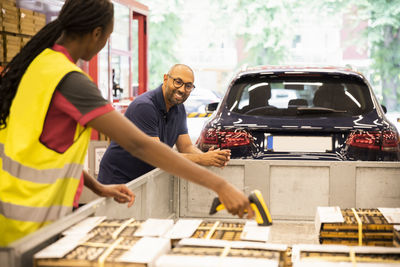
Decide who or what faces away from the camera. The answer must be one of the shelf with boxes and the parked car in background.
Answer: the parked car in background

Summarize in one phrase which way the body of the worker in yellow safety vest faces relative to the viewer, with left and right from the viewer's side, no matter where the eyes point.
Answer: facing away from the viewer and to the right of the viewer

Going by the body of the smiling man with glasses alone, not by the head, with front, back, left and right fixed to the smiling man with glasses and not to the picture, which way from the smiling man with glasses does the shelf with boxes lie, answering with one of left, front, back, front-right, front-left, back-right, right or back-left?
back

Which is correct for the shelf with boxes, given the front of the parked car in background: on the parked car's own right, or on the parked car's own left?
on the parked car's own left

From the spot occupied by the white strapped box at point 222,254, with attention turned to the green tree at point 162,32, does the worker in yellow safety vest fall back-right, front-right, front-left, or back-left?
front-left

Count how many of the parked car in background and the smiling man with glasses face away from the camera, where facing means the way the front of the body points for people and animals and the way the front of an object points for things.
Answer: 1

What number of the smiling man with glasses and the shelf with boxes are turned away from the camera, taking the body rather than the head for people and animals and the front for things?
0

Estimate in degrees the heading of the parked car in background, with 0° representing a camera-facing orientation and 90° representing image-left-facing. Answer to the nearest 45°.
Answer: approximately 180°

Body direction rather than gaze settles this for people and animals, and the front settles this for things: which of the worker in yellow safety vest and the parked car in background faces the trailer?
the worker in yellow safety vest

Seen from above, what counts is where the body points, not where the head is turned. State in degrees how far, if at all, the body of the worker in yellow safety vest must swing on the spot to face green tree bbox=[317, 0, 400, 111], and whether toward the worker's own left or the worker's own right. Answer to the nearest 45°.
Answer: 0° — they already face it

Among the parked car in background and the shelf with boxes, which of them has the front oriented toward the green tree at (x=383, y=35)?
the parked car in background

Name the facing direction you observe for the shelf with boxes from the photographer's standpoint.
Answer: facing the viewer and to the right of the viewer

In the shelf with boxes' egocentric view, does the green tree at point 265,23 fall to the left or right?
on its left

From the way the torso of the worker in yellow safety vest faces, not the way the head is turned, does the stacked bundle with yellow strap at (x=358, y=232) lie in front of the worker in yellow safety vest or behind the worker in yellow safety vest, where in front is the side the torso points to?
in front

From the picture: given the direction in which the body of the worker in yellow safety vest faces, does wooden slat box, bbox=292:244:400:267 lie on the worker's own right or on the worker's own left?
on the worker's own right

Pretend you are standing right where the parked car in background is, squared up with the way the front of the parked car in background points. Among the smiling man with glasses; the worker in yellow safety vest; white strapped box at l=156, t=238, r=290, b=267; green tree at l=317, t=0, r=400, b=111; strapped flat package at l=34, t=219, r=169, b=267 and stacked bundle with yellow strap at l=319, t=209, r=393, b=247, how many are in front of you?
1

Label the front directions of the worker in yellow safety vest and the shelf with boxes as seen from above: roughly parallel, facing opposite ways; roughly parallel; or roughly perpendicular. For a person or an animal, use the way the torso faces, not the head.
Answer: roughly perpendicular

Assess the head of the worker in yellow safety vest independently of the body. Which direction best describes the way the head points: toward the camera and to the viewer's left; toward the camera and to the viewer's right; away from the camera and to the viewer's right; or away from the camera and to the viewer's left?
away from the camera and to the viewer's right
